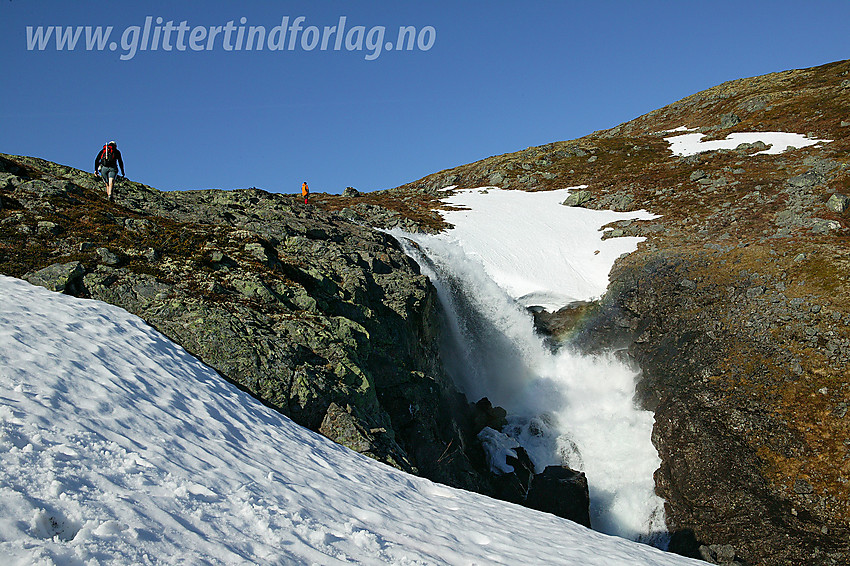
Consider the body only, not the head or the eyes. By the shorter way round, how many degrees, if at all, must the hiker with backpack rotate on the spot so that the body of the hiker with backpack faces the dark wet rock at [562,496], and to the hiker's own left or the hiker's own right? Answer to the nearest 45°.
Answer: approximately 135° to the hiker's own right

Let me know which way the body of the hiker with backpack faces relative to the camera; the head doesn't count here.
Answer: away from the camera
